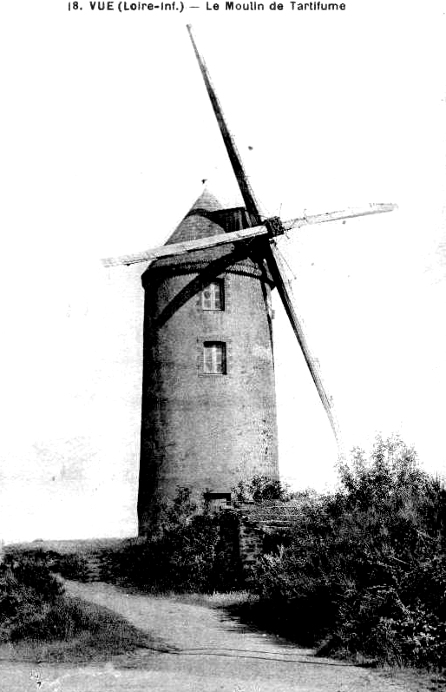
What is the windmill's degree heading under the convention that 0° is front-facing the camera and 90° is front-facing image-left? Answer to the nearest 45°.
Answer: approximately 315°

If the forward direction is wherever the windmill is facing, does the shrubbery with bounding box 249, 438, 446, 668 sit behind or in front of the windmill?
in front
